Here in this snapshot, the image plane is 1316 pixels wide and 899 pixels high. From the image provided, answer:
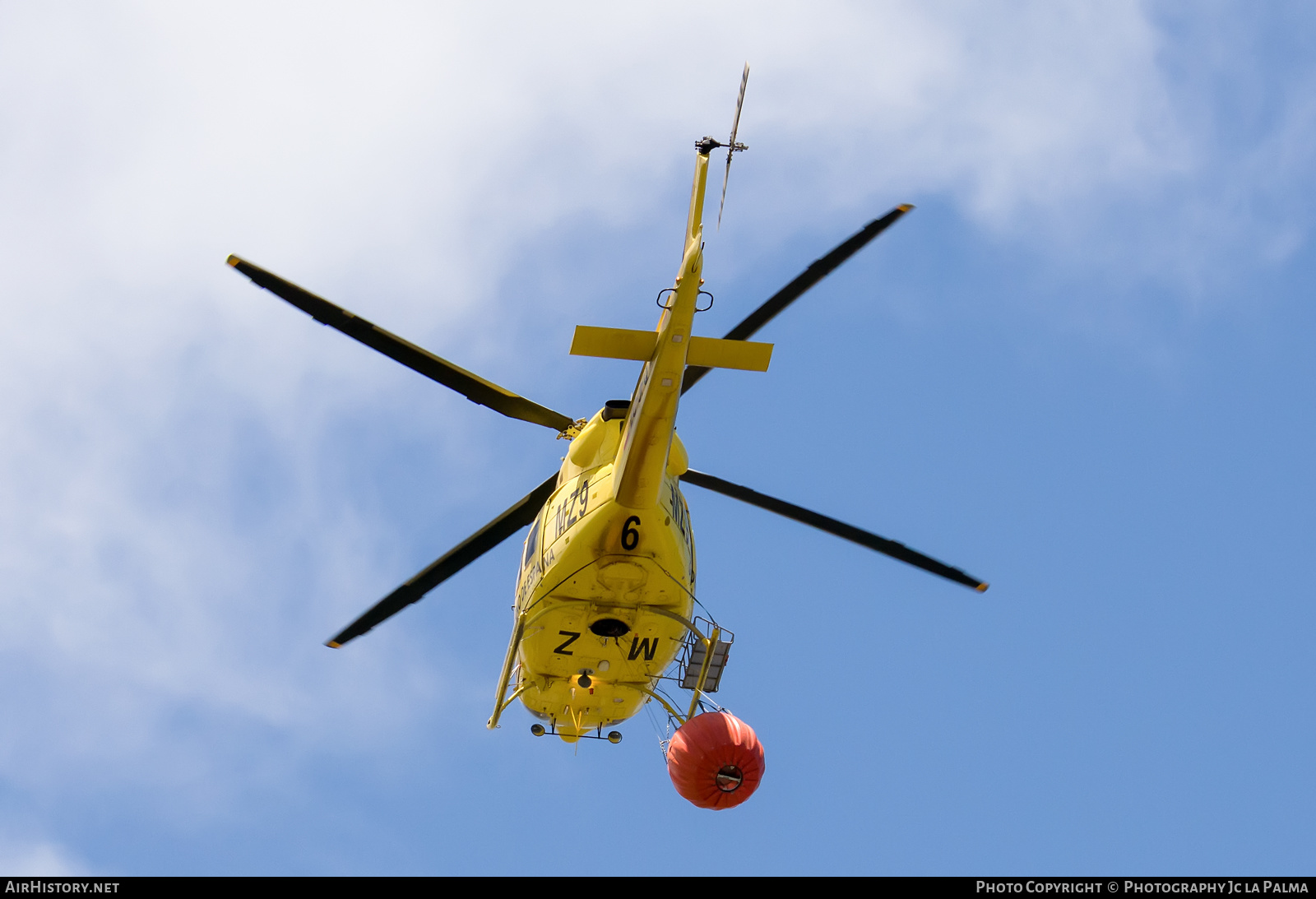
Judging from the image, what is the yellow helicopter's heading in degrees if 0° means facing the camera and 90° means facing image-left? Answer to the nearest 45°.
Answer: approximately 180°
